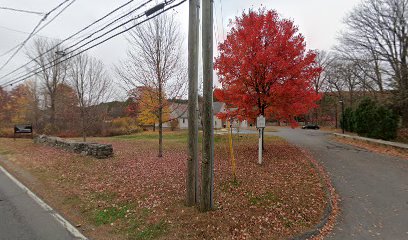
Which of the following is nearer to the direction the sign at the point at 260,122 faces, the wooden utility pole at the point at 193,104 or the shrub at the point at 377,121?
the wooden utility pole

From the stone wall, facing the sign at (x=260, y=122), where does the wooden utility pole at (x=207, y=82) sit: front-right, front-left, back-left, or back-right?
front-right

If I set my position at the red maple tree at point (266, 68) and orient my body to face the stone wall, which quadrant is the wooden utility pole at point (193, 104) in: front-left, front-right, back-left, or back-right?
front-left

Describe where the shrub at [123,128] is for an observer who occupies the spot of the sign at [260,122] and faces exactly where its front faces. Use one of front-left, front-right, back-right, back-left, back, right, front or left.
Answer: back-right

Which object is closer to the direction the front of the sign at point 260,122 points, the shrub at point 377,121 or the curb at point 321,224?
the curb

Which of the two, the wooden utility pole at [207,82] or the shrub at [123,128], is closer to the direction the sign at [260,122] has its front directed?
the wooden utility pole

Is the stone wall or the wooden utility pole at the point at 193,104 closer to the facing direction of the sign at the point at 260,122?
the wooden utility pole

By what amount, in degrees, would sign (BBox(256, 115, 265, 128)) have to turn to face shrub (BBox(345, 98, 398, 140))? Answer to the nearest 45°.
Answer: approximately 135° to its left

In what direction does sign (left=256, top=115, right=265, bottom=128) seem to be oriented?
toward the camera

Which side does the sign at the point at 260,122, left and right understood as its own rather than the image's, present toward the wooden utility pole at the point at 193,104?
front

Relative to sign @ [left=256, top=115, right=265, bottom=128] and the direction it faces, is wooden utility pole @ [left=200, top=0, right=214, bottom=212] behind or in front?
in front

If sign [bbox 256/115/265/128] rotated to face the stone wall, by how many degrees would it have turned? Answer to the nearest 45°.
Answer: approximately 90° to its right
